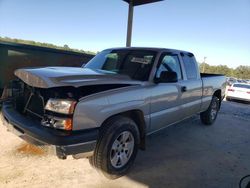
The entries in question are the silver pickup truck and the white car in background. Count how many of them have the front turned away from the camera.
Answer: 1

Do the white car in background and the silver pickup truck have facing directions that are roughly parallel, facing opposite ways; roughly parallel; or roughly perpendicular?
roughly parallel, facing opposite ways

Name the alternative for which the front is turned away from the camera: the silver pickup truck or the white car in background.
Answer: the white car in background

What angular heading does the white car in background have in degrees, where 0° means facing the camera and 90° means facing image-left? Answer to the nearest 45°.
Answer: approximately 180°

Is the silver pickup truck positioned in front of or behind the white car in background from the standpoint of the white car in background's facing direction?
behind

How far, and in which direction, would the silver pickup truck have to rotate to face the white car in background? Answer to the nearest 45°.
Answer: approximately 180°

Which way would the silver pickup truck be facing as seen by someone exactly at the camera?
facing the viewer and to the left of the viewer
